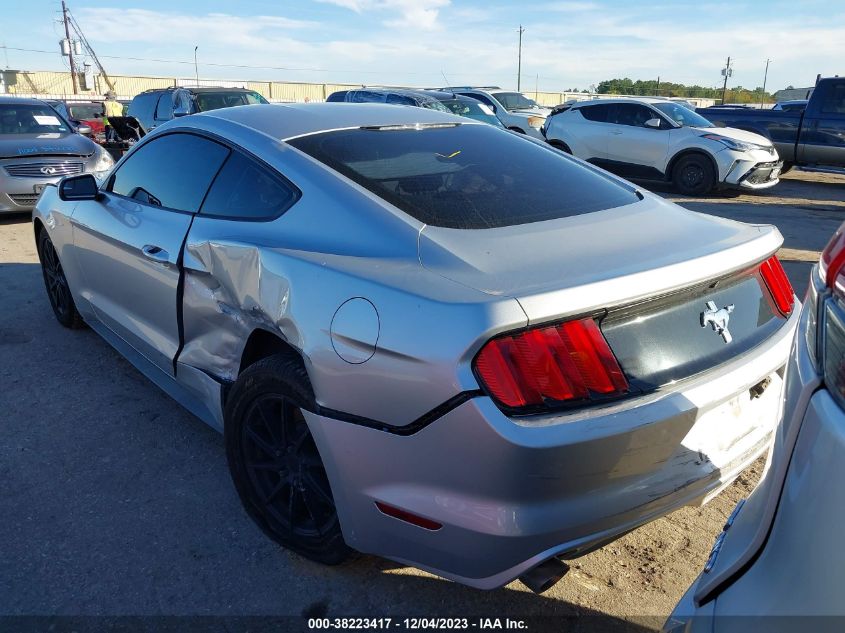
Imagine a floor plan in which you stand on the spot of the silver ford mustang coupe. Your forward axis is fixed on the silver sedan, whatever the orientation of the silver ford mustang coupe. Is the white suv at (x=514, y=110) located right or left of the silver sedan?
right

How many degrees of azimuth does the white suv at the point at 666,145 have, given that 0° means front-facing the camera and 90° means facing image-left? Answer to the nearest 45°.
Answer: approximately 315°

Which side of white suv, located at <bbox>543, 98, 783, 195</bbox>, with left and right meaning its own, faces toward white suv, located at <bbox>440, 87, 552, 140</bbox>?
back

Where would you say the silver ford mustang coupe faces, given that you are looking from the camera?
facing away from the viewer and to the left of the viewer

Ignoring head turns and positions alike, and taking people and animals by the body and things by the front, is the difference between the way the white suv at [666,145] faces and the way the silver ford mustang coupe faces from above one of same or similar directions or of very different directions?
very different directions

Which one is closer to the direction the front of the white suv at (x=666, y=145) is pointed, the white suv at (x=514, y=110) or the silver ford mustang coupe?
the silver ford mustang coupe
